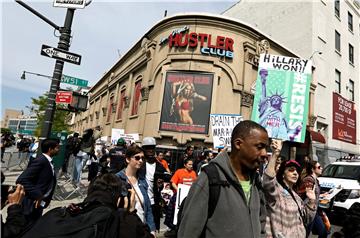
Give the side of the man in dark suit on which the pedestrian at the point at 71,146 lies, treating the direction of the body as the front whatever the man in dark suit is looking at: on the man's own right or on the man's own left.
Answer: on the man's own left

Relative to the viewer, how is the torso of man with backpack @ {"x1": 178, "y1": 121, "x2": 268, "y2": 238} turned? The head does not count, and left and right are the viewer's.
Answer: facing the viewer and to the right of the viewer

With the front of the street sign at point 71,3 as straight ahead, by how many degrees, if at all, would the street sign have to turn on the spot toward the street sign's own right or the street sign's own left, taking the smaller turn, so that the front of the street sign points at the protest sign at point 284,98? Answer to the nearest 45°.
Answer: approximately 45° to the street sign's own left

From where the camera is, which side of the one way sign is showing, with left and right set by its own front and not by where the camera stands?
front

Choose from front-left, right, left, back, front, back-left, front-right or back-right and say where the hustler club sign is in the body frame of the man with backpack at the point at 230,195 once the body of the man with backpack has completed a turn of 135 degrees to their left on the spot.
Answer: front

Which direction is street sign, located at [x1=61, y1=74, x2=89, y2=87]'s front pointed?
toward the camera

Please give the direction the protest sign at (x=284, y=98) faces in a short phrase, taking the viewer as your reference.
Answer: facing the viewer

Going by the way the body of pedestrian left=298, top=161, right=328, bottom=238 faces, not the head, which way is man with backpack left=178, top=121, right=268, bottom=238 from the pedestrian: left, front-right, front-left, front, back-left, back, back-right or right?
right

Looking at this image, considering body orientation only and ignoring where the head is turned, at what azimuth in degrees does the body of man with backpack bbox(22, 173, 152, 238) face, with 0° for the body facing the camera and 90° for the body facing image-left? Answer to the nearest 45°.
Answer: approximately 225°

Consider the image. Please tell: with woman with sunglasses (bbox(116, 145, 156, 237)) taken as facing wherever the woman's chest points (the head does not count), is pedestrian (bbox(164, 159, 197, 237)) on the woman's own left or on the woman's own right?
on the woman's own left

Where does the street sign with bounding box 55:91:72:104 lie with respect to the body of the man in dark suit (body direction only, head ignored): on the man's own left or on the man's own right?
on the man's own left

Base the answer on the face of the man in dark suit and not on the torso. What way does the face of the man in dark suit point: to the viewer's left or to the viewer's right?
to the viewer's right

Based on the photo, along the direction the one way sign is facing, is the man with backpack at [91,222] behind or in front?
in front

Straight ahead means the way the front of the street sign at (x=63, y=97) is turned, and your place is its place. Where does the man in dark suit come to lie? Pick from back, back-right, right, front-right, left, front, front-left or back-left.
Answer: front

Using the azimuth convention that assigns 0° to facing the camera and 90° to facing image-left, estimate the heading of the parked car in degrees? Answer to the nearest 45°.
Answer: approximately 45°

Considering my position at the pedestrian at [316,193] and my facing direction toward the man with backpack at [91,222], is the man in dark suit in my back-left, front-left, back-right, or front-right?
front-right
